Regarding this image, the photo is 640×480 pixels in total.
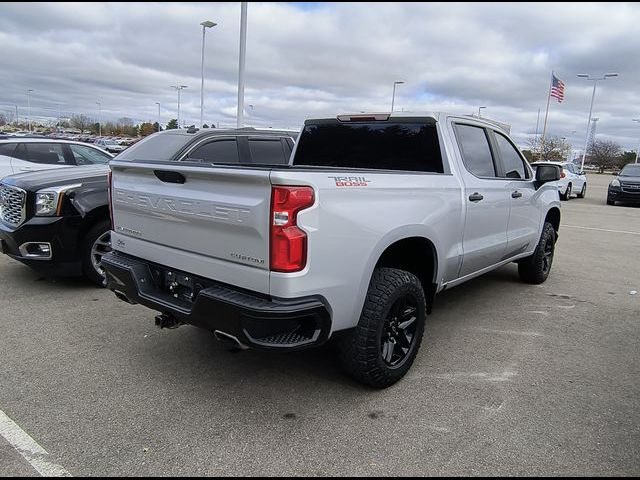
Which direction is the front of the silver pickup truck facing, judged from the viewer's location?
facing away from the viewer and to the right of the viewer

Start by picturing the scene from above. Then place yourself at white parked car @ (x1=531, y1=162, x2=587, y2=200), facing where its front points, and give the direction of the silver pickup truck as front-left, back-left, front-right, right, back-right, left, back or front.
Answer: back-right

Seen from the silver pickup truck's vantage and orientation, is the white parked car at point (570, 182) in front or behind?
in front

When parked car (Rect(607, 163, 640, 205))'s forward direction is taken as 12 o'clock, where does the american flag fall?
The american flag is roughly at 6 o'clock from the parked car.

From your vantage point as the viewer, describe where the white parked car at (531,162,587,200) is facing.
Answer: facing away from the viewer and to the right of the viewer

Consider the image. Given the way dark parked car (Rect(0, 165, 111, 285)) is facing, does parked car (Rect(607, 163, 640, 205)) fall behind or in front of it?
behind

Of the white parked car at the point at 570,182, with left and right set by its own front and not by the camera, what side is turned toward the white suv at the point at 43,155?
back

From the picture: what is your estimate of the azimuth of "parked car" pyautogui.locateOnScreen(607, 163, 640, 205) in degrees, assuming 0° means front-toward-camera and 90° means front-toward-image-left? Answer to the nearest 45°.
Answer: approximately 45°

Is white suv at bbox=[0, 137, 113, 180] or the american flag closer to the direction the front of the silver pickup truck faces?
the american flag

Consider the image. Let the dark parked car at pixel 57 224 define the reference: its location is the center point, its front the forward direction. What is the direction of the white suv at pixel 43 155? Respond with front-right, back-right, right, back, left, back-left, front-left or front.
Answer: back-right

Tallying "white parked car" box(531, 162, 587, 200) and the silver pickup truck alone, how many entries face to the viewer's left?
0

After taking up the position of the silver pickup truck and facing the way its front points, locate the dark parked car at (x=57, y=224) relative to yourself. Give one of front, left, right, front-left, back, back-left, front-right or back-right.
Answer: left

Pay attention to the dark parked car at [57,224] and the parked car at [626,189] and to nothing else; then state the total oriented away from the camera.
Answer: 0

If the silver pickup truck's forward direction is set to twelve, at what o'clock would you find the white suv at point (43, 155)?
The white suv is roughly at 9 o'clock from the silver pickup truck.

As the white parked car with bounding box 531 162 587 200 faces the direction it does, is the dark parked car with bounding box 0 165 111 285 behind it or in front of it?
behind

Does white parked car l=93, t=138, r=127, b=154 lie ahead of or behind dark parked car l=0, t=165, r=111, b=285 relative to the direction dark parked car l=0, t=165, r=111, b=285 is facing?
behind
